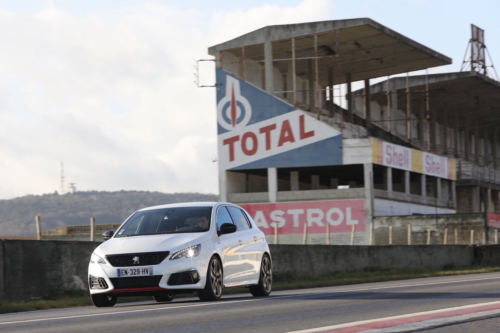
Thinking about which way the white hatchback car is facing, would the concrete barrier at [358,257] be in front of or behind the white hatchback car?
behind

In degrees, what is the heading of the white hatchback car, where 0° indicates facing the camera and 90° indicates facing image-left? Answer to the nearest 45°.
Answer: approximately 45°
